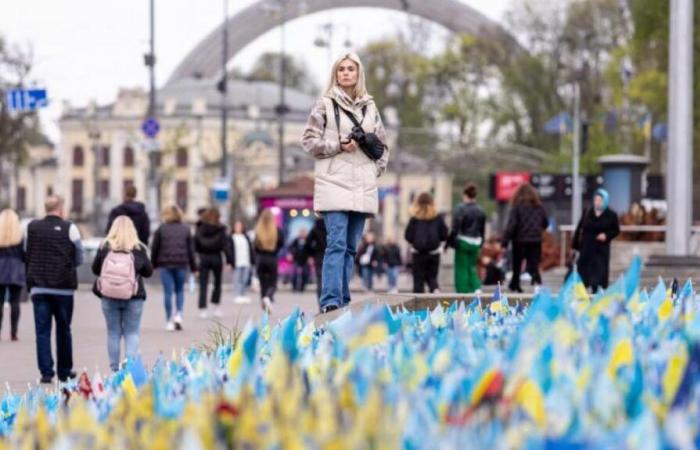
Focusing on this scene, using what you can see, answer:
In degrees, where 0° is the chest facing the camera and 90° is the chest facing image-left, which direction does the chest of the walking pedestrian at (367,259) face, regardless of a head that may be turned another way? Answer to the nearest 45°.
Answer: approximately 0°

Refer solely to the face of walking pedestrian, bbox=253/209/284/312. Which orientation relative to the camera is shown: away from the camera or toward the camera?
away from the camera

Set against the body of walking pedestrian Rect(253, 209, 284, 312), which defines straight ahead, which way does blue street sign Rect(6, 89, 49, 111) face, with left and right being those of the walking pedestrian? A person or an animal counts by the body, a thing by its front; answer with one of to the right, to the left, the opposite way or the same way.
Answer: the opposite way

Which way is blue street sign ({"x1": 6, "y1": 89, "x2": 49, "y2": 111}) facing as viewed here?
toward the camera

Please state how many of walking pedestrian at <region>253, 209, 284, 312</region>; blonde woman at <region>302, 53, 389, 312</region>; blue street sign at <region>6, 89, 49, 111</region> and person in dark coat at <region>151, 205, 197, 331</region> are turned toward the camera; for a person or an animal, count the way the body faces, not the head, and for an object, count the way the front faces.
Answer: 2

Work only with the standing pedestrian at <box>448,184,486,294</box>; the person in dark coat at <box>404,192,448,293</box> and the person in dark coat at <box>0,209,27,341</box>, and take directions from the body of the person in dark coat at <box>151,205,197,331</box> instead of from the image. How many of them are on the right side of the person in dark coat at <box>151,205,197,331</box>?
2

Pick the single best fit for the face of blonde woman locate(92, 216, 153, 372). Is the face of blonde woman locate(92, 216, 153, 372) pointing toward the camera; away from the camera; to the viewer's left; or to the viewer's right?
away from the camera

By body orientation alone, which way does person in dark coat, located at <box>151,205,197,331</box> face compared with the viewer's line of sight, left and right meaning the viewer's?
facing away from the viewer

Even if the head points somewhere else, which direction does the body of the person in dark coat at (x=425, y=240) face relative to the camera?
away from the camera

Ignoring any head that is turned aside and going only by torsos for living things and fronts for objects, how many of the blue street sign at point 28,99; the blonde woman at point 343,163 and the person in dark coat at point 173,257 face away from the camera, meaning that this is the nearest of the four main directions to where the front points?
1

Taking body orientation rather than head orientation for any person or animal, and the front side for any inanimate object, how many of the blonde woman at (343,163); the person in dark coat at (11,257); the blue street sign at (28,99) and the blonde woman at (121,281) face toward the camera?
2

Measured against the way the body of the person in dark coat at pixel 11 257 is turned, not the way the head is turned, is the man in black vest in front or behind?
behind
